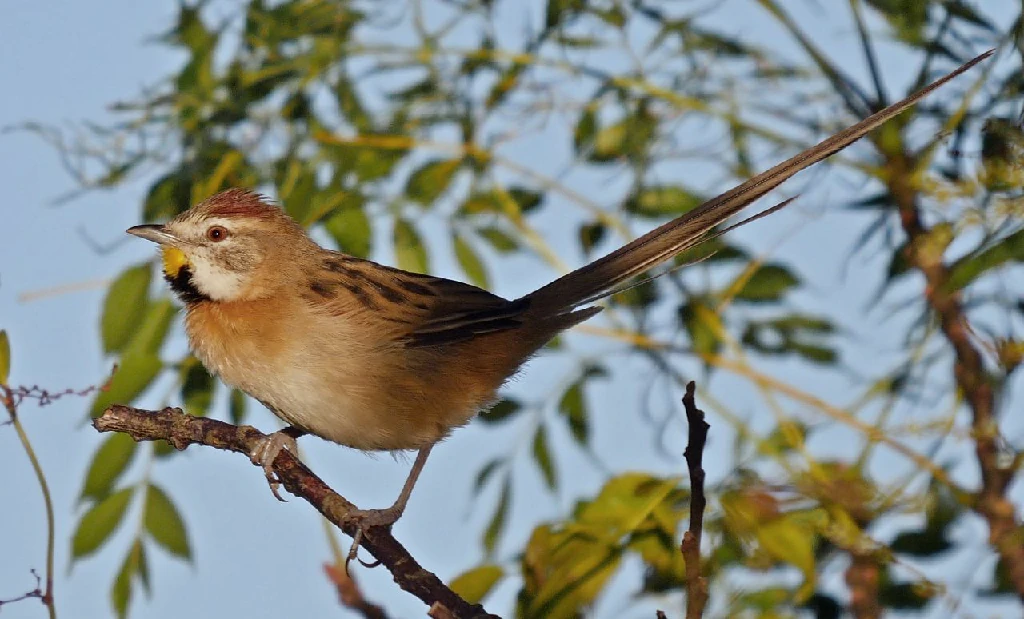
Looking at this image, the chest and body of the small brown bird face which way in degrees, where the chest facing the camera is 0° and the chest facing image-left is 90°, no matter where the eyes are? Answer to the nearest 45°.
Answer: approximately 90°
